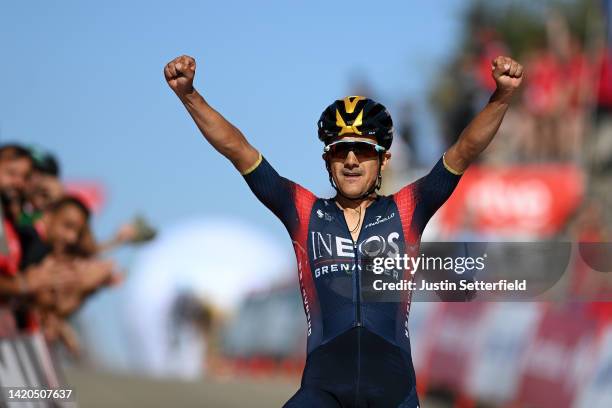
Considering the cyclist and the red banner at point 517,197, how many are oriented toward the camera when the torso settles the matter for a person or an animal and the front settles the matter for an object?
2

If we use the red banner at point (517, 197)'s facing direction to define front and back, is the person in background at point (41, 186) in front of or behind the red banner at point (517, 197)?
in front

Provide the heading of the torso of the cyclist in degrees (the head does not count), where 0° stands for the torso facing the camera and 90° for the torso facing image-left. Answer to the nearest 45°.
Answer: approximately 0°

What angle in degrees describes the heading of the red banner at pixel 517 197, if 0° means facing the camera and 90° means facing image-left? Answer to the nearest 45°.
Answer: approximately 0°

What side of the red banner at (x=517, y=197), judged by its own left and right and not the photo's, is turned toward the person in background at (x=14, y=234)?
front

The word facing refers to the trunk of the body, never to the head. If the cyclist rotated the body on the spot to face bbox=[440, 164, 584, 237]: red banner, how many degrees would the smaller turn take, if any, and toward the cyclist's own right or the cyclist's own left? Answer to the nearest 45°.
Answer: approximately 180°

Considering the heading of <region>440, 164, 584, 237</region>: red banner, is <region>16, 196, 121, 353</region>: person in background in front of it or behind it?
in front

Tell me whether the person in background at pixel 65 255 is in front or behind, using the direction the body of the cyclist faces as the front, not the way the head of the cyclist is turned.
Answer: behind

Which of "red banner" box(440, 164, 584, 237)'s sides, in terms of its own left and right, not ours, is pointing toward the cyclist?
front
